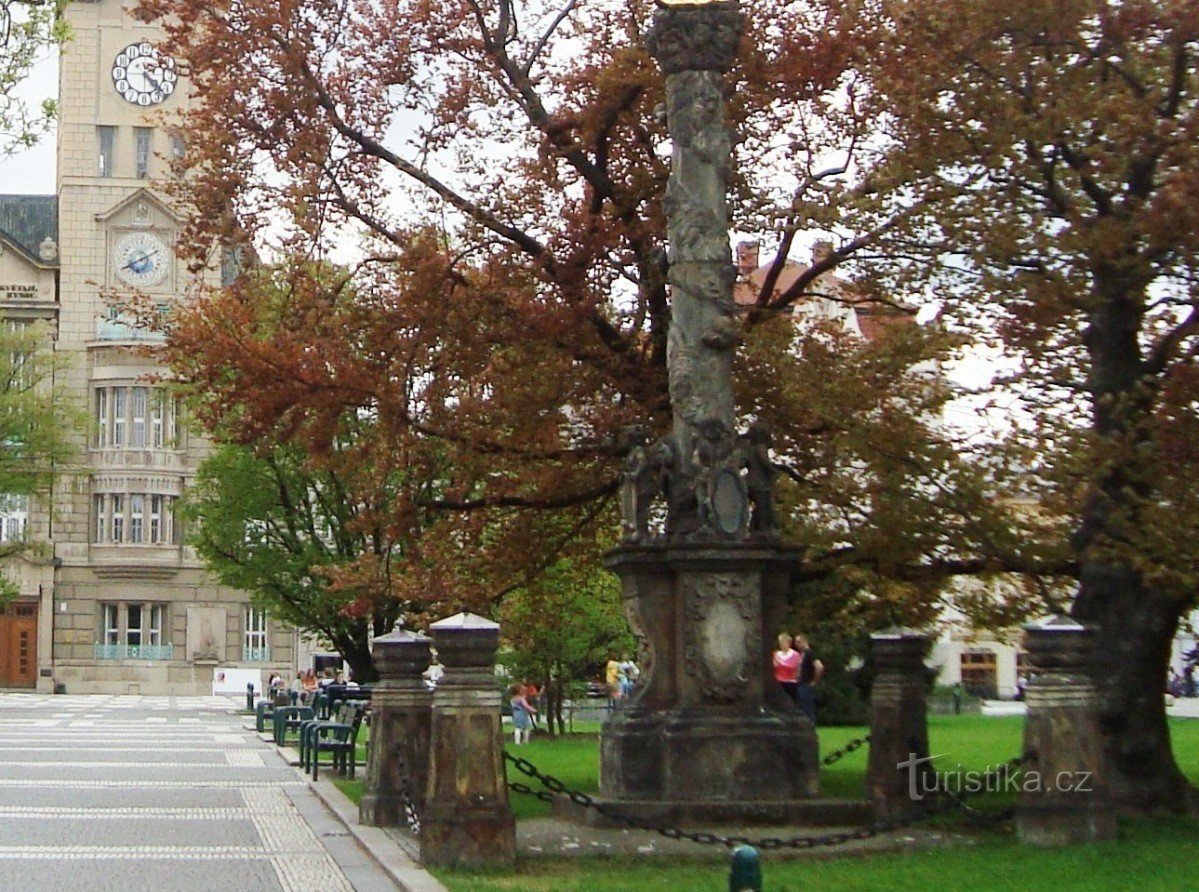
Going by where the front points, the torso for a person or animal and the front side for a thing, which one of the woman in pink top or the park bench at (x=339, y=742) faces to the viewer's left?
the park bench

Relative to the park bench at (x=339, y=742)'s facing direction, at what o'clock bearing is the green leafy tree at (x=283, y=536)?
The green leafy tree is roughly at 3 o'clock from the park bench.

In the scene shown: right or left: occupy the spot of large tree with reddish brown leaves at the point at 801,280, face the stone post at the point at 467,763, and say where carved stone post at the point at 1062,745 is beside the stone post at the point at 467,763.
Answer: left

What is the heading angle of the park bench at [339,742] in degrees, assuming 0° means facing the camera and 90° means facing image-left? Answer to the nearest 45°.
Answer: approximately 90°

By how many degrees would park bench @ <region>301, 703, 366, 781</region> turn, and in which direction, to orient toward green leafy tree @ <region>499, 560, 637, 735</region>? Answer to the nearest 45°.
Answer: approximately 90° to its right

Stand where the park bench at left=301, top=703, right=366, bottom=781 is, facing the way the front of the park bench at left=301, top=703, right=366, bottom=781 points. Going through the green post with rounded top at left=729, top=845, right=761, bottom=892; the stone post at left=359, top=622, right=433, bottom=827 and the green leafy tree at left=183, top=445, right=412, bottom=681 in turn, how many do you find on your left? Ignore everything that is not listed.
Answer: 2

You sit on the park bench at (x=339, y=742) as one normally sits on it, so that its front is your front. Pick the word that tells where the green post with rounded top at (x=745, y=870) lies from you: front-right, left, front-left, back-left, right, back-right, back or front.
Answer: left
